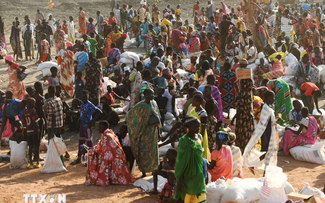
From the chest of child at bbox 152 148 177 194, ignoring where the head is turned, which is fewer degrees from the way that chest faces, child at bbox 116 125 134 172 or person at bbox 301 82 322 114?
the child

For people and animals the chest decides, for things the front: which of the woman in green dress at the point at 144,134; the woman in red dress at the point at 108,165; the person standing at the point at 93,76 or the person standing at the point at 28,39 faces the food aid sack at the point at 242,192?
the woman in green dress

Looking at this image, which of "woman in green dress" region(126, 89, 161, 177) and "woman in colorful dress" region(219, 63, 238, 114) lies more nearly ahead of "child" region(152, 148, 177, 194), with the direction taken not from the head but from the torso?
the woman in green dress

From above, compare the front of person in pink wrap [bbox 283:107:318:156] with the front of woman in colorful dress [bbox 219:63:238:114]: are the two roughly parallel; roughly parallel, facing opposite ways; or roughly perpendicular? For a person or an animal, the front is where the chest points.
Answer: roughly perpendicular

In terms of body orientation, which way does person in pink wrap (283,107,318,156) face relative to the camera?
to the viewer's left

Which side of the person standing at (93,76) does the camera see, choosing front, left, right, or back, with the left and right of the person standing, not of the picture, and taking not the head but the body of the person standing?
back
